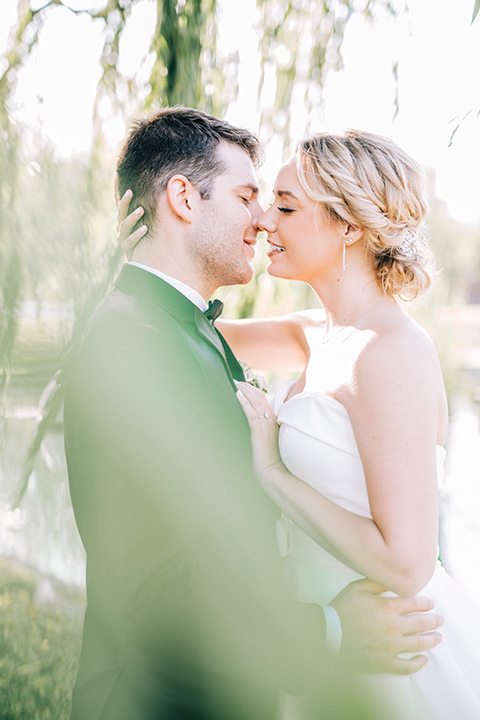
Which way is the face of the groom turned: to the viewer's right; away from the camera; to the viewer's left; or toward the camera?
to the viewer's right

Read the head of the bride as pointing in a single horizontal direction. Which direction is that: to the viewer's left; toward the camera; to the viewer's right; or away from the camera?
to the viewer's left

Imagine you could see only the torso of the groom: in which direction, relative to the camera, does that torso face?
to the viewer's right
